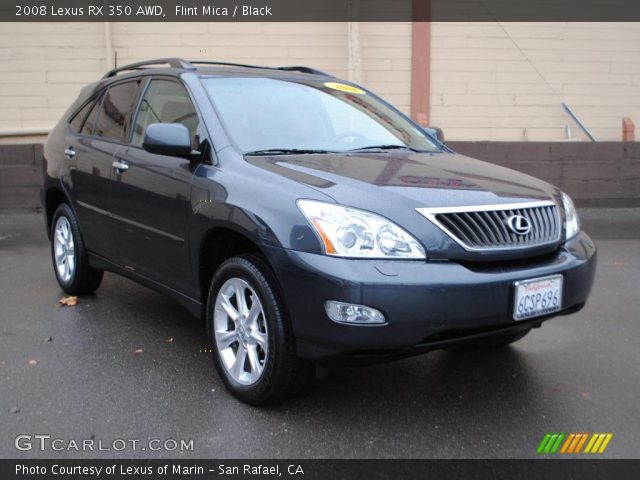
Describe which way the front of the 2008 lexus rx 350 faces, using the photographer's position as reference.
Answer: facing the viewer and to the right of the viewer

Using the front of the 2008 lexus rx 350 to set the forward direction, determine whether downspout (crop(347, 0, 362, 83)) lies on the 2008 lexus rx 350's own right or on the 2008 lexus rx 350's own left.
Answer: on the 2008 lexus rx 350's own left

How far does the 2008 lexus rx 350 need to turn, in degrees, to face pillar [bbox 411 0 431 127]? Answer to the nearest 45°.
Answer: approximately 135° to its left

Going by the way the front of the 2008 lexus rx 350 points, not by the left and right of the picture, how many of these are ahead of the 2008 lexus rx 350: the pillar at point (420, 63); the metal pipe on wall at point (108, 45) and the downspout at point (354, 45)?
0

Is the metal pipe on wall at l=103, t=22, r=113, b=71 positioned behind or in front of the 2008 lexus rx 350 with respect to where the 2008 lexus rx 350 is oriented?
behind
